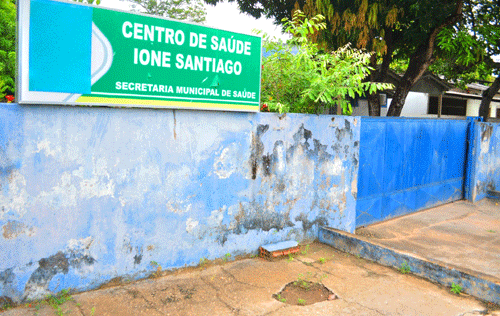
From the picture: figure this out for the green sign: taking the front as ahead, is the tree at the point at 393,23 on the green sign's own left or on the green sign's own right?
on the green sign's own left

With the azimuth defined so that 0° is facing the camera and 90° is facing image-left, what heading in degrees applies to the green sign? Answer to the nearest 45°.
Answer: approximately 315°

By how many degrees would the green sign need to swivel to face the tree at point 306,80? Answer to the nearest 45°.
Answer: approximately 90° to its left

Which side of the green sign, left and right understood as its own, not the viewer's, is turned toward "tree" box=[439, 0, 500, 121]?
left

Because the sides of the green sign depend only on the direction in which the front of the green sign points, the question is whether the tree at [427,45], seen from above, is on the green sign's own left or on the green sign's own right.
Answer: on the green sign's own left

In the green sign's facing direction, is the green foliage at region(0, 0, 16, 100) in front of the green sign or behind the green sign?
behind
